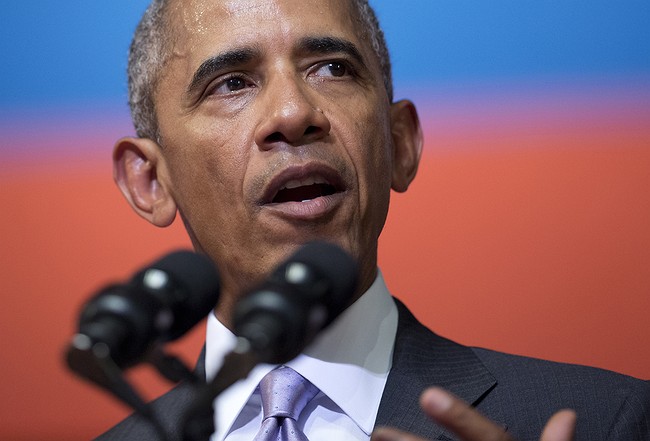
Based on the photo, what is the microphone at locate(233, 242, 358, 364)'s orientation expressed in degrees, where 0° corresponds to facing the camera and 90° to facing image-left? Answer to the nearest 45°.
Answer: approximately 225°
